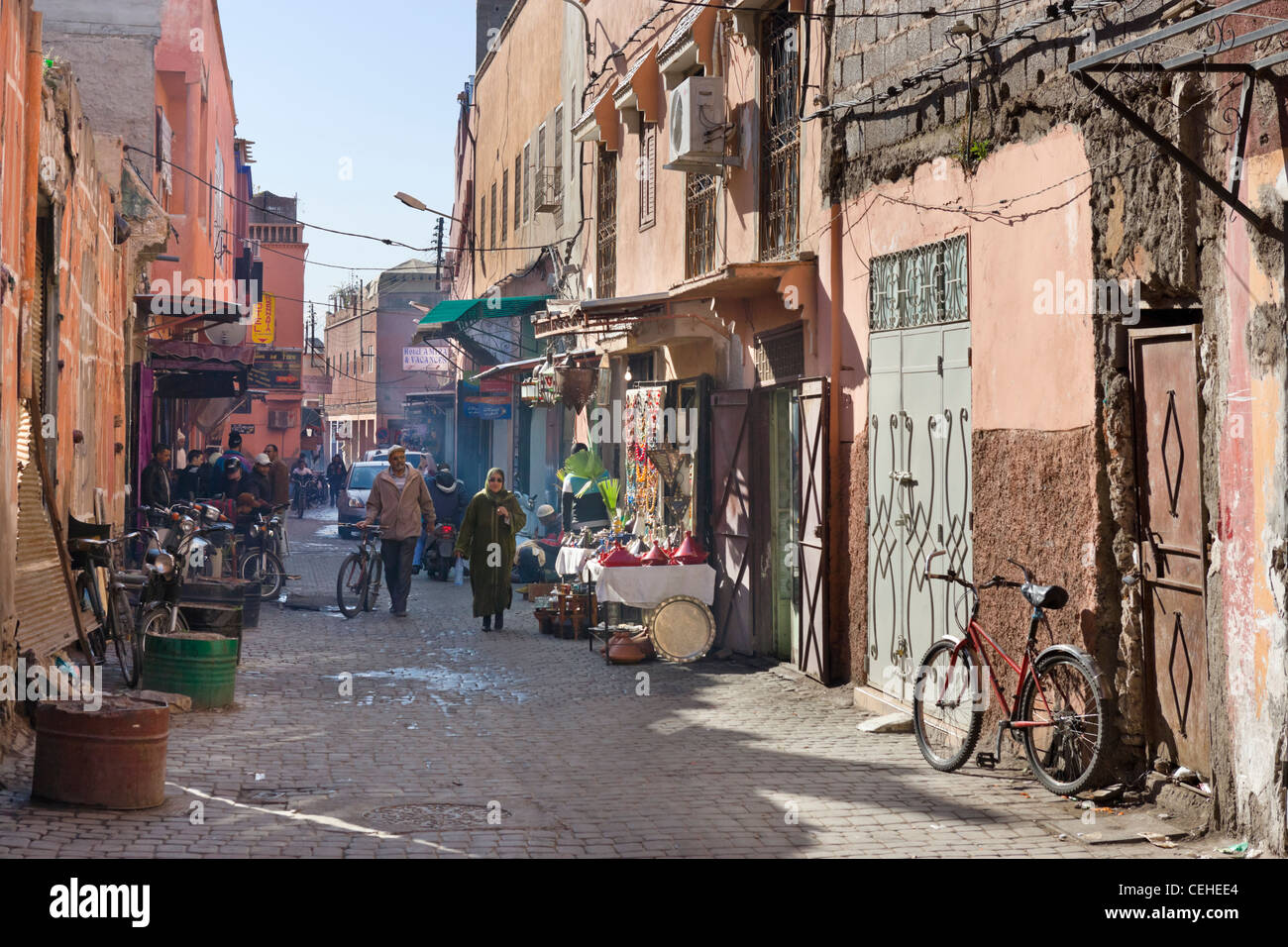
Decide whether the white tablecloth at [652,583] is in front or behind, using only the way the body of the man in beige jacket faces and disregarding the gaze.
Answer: in front

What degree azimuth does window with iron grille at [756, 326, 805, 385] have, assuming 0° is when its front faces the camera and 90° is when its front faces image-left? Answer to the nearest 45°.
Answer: approximately 45°

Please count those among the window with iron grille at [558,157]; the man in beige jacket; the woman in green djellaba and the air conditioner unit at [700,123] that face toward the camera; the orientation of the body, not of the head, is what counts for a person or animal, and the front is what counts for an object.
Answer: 2

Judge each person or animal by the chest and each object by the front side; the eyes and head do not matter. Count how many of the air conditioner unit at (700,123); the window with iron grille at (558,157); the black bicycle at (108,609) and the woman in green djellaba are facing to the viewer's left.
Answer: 2

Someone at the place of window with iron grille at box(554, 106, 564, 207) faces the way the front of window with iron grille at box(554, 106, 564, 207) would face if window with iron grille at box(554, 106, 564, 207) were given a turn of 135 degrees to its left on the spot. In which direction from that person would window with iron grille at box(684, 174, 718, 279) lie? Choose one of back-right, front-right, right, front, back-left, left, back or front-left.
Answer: front-right

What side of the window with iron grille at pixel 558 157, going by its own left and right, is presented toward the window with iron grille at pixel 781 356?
left

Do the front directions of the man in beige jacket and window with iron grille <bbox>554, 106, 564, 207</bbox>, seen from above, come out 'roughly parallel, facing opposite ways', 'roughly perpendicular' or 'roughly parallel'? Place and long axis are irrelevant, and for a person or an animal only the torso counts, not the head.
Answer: roughly perpendicular

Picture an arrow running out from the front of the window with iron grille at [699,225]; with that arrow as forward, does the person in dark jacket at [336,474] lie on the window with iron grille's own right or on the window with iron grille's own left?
on the window with iron grille's own right

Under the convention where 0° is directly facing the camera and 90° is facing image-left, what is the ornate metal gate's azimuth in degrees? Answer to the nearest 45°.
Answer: approximately 45°

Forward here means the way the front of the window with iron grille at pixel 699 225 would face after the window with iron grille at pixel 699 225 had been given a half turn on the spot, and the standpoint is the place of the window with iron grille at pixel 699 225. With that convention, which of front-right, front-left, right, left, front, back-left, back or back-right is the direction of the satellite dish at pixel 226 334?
left

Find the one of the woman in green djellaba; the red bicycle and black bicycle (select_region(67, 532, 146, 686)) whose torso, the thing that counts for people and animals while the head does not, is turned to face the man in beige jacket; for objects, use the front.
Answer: the red bicycle

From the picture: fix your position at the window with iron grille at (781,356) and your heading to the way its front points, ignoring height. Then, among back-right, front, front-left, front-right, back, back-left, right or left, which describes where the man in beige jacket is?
right

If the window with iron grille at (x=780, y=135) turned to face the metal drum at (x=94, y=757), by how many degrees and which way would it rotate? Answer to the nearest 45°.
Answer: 0° — it already faces it

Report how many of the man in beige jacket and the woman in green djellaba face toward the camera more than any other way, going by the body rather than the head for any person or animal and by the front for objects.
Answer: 2

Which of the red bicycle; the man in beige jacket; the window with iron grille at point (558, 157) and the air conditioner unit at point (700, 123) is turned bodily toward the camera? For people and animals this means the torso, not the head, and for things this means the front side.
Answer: the man in beige jacket

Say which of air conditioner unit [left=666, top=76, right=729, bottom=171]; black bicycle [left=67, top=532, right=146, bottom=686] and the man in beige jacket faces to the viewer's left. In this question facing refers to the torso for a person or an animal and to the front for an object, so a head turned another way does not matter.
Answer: the air conditioner unit

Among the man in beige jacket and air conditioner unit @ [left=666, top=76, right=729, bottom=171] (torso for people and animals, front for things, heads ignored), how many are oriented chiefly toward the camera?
1
